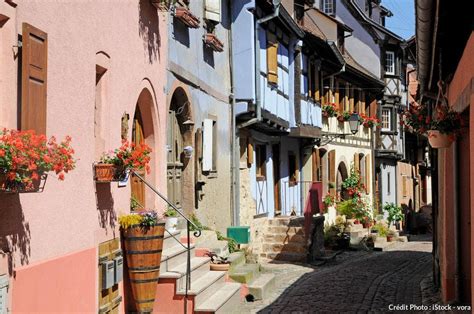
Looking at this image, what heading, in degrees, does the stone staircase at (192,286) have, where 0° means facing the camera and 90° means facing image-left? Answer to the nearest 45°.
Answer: approximately 315°

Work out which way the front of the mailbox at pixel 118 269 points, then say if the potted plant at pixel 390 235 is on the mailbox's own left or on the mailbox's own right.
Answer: on the mailbox's own left

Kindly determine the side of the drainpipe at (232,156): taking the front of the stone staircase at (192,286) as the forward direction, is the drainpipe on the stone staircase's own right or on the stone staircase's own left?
on the stone staircase's own left

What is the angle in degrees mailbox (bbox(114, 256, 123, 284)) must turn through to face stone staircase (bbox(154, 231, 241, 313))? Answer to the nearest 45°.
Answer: approximately 90° to its left

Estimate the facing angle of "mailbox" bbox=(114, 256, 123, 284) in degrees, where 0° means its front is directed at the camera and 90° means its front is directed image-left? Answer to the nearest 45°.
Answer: approximately 315°

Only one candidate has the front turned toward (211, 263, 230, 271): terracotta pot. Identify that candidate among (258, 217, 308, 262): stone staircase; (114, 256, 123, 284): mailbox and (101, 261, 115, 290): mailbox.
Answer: the stone staircase

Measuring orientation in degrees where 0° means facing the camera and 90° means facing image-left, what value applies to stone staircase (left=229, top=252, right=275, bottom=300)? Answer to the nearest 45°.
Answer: approximately 315°

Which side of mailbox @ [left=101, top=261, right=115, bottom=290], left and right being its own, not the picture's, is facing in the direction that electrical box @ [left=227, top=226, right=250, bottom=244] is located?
left

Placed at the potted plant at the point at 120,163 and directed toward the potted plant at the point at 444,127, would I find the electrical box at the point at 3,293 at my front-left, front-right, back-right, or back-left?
back-right
